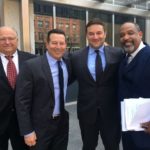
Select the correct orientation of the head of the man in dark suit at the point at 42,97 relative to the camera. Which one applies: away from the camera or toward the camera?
toward the camera

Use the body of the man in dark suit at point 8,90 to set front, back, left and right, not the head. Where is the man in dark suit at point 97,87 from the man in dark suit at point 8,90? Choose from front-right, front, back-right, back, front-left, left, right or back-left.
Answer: left

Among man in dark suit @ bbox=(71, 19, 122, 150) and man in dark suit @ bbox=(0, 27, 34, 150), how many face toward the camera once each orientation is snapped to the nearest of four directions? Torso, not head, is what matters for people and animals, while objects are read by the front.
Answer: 2

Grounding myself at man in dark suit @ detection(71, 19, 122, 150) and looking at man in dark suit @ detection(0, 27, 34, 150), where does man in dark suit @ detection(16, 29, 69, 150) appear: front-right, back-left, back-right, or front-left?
front-left

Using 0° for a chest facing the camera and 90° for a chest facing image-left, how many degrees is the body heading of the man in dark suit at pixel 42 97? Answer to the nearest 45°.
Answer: approximately 315°

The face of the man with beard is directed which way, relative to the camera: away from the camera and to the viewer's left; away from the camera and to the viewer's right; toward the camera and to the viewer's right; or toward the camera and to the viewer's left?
toward the camera and to the viewer's left

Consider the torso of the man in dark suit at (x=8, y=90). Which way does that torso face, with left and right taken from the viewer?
facing the viewer

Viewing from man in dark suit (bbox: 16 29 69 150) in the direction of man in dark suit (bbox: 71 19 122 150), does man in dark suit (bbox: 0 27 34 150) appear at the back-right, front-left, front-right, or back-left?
back-left

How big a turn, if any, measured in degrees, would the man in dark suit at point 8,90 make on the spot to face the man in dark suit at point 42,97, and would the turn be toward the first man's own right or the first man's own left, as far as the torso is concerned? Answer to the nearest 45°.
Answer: approximately 45° to the first man's own left

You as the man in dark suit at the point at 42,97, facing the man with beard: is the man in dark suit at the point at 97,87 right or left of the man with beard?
left

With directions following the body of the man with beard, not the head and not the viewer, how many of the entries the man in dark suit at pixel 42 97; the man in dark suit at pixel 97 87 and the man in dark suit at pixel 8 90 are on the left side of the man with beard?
0

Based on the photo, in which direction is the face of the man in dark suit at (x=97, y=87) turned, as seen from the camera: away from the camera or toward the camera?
toward the camera

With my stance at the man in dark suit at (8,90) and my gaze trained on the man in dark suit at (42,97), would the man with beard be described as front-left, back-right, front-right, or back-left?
front-left

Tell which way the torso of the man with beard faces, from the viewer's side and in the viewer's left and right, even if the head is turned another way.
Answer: facing the viewer and to the left of the viewer

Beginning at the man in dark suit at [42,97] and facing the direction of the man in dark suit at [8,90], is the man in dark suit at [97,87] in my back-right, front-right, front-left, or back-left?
back-right
